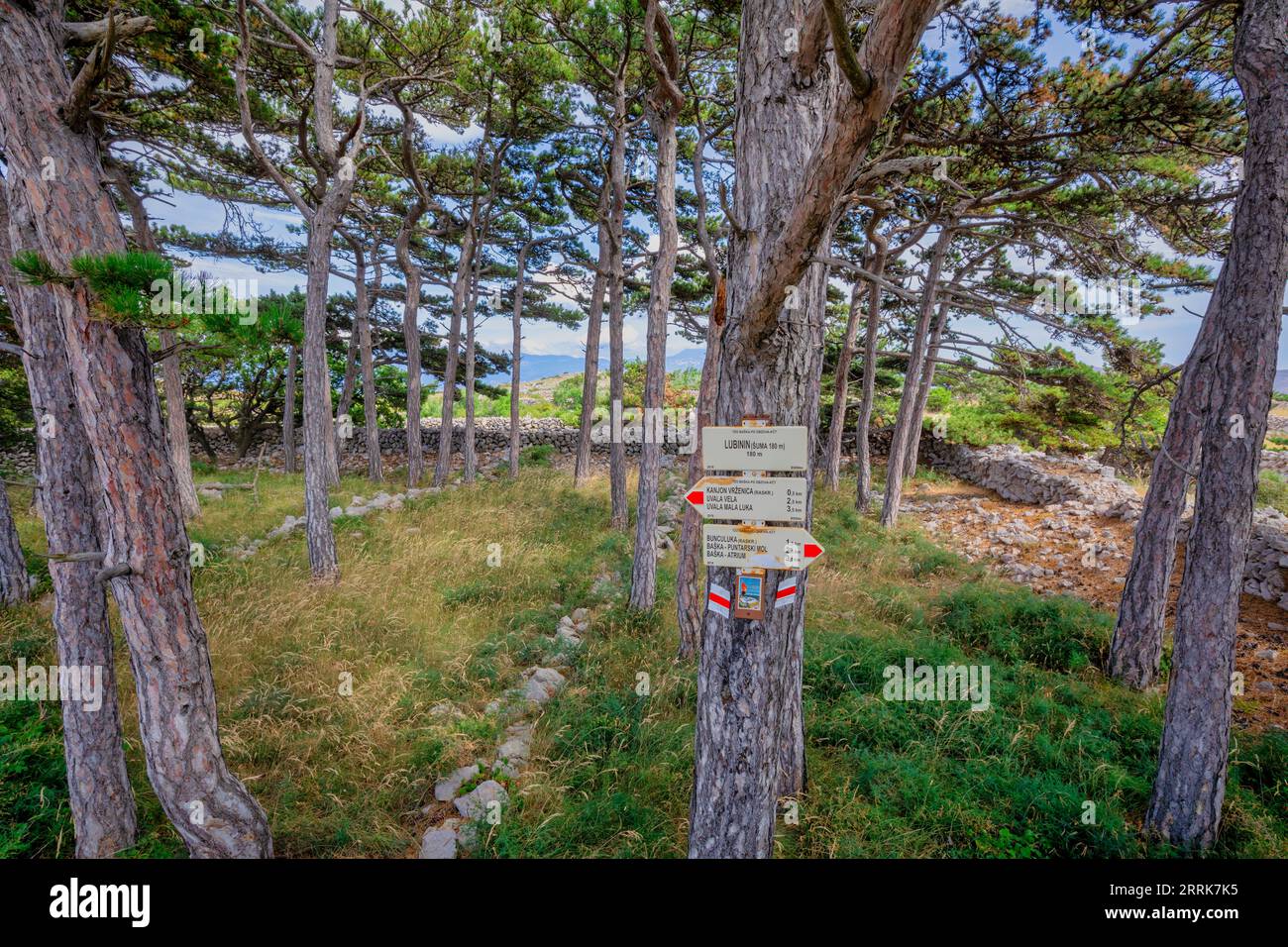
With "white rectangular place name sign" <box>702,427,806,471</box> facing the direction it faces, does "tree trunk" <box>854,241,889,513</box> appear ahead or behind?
behind

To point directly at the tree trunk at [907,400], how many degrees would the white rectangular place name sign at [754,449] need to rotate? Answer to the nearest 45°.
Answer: approximately 180°

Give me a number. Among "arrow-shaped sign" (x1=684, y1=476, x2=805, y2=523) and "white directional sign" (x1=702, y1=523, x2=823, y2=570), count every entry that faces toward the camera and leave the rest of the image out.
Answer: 2

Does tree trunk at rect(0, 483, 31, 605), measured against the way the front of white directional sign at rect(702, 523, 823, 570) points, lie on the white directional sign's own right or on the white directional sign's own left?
on the white directional sign's own right

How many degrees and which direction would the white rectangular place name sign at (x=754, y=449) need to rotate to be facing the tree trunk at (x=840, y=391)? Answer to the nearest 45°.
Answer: approximately 180°

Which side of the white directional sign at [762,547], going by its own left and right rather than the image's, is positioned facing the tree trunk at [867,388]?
back
